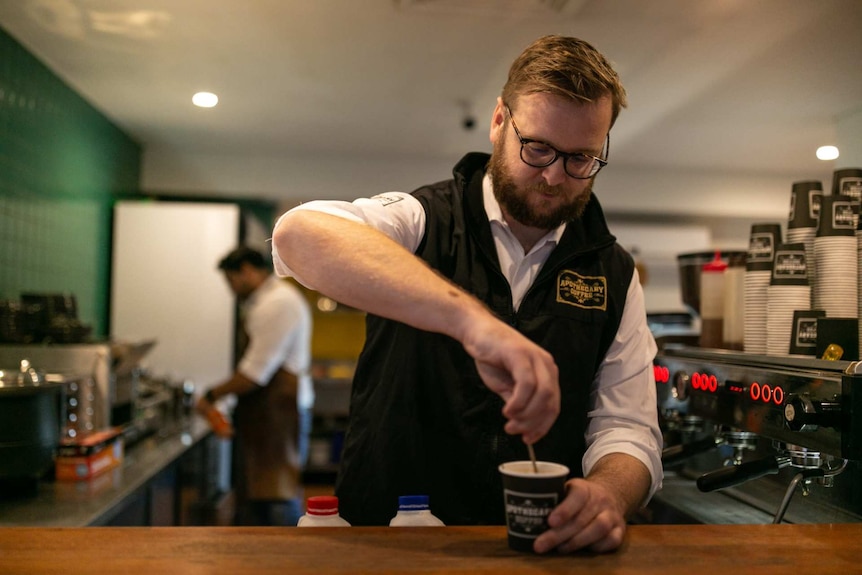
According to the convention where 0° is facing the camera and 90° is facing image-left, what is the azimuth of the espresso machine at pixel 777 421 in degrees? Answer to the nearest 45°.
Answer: approximately 45°

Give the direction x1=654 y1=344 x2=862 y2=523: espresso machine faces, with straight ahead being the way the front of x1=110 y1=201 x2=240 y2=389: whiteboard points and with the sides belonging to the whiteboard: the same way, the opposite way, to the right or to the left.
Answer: to the right

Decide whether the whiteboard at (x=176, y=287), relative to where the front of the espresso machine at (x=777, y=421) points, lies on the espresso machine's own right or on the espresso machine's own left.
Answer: on the espresso machine's own right

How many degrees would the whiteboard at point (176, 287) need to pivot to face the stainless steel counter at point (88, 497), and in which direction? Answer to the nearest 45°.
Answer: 0° — it already faces it

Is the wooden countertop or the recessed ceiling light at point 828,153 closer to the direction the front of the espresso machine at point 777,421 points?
the wooden countertop
